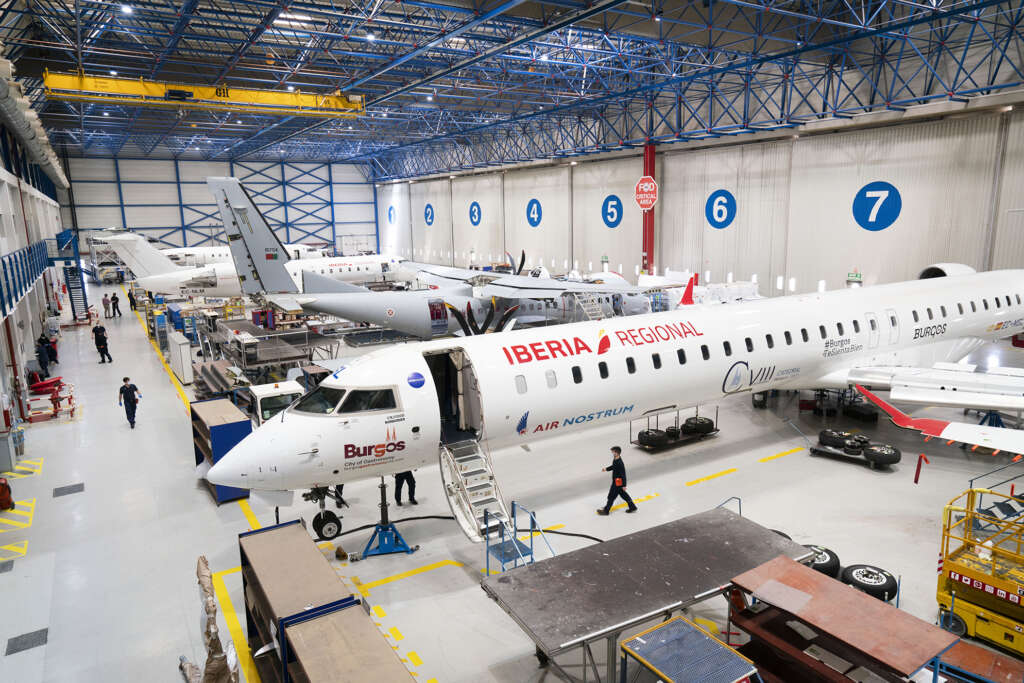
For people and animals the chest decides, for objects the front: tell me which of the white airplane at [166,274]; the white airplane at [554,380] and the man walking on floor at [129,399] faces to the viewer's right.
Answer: the white airplane at [166,274]

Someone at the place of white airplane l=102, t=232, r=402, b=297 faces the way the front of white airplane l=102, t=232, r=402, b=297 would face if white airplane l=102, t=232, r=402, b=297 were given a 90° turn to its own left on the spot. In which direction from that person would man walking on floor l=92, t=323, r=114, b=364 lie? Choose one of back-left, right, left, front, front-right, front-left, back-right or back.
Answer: back

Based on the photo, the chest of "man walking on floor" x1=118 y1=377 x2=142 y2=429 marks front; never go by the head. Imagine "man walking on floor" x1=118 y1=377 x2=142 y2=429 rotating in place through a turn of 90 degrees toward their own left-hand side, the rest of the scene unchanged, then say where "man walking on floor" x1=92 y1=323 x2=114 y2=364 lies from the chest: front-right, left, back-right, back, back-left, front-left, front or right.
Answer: left

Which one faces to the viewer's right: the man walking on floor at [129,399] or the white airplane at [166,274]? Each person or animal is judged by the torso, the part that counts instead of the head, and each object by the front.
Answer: the white airplane

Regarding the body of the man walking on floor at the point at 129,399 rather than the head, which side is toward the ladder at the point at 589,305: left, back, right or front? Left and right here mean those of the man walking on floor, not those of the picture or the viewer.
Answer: left

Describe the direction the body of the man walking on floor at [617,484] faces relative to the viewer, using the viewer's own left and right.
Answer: facing to the left of the viewer

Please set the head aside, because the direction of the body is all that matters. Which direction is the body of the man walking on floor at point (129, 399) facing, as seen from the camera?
toward the camera

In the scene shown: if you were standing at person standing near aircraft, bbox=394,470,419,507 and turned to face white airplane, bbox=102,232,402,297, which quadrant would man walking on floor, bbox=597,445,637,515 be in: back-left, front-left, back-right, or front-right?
back-right

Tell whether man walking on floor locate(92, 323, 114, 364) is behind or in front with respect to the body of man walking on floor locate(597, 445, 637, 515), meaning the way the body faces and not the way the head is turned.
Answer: in front

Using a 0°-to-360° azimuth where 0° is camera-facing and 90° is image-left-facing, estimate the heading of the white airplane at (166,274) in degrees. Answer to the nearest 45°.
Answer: approximately 270°

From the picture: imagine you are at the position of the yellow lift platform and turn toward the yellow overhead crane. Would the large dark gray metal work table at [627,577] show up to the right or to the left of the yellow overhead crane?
left

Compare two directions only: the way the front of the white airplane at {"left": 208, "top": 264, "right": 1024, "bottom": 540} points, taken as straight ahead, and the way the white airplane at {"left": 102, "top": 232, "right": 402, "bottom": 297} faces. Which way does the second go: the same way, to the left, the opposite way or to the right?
the opposite way

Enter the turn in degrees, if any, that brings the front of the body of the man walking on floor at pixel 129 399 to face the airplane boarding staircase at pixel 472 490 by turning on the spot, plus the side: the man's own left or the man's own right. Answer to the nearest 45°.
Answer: approximately 45° to the man's own left

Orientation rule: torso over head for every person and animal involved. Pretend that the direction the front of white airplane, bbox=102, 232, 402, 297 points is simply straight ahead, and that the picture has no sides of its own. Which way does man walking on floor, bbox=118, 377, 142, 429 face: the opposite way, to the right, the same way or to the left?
to the right

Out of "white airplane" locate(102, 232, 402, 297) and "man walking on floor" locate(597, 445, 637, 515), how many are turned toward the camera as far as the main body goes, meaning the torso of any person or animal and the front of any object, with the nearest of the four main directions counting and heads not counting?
0

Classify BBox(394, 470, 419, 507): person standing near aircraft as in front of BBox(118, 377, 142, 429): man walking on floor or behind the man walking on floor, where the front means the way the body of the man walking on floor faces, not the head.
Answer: in front

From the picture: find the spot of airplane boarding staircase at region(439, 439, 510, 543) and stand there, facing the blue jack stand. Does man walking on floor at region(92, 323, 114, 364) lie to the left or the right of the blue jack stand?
right

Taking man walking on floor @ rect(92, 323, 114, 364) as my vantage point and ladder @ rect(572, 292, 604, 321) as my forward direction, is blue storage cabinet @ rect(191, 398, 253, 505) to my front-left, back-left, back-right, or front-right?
front-right

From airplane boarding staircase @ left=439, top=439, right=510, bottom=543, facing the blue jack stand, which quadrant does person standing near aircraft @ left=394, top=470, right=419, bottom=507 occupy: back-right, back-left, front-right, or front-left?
front-right

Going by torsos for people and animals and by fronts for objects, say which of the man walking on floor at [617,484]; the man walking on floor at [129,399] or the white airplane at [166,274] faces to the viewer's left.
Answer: the man walking on floor at [617,484]
